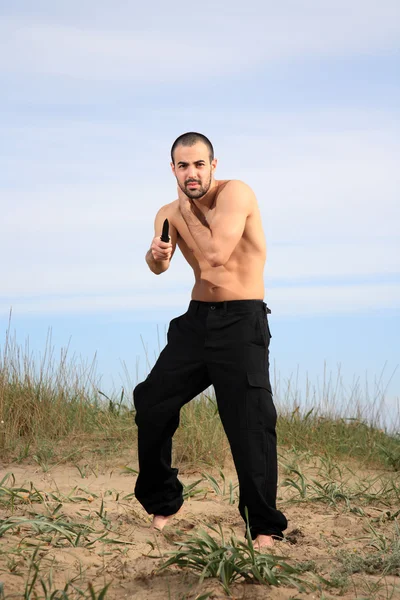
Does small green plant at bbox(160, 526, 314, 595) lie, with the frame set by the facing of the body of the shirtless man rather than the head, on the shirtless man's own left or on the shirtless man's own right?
on the shirtless man's own left

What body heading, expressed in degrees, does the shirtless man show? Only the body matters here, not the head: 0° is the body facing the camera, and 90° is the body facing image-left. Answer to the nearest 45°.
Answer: approximately 45°
